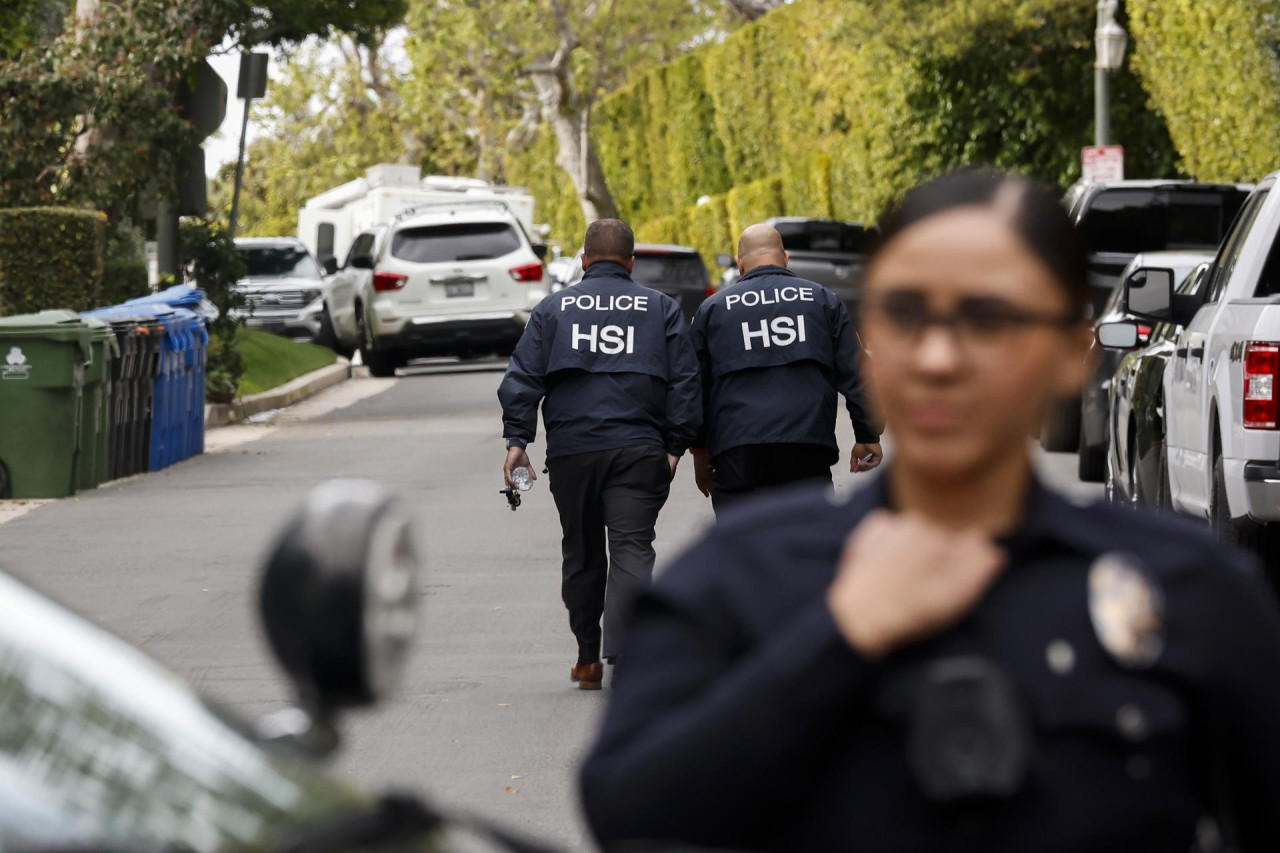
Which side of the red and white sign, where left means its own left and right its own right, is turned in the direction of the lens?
front

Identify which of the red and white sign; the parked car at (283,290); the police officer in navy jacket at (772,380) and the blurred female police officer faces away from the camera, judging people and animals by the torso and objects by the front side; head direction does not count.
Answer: the police officer in navy jacket

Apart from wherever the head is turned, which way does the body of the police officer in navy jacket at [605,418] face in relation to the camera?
away from the camera

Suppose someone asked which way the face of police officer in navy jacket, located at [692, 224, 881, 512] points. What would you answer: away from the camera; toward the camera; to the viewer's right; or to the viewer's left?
away from the camera

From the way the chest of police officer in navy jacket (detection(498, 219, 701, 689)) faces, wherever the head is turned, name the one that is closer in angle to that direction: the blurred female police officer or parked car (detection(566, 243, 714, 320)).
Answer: the parked car

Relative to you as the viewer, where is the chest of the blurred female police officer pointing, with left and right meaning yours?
facing the viewer

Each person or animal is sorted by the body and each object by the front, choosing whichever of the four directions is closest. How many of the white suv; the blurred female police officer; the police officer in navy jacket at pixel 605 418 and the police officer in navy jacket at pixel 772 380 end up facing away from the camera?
3

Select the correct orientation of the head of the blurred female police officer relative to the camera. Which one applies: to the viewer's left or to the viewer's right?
to the viewer's left

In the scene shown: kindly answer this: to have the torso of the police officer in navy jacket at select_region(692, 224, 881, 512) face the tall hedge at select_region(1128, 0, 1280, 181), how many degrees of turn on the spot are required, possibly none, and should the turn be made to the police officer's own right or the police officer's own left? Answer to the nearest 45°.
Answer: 0° — they already face it

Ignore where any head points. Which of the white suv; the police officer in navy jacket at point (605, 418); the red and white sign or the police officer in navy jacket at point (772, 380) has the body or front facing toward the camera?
the red and white sign

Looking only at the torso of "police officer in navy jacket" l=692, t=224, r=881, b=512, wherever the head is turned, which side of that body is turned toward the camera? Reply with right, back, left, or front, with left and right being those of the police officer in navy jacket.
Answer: back

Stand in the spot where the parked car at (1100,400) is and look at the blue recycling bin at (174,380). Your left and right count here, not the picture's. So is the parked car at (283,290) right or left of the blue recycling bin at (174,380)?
right

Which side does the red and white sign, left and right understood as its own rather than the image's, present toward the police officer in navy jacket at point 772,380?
front

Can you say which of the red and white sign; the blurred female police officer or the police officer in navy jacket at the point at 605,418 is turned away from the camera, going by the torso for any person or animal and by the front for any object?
the police officer in navy jacket

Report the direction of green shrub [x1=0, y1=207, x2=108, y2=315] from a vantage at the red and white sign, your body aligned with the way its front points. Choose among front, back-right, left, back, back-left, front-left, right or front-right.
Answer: front-right

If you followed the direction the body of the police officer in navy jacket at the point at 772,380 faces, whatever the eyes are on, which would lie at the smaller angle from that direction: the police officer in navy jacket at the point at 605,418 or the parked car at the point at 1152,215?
the parked car

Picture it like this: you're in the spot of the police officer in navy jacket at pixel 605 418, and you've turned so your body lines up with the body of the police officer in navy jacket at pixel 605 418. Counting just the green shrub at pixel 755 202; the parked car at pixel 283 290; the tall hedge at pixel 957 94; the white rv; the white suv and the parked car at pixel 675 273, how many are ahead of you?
6

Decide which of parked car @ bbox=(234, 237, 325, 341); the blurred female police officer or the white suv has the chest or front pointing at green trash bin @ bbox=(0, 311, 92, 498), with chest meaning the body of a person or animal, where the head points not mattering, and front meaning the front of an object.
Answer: the parked car

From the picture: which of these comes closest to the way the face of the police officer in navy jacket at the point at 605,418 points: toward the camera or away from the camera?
away from the camera

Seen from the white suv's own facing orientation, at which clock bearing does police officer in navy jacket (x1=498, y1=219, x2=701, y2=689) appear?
The police officer in navy jacket is roughly at 6 o'clock from the white suv.
